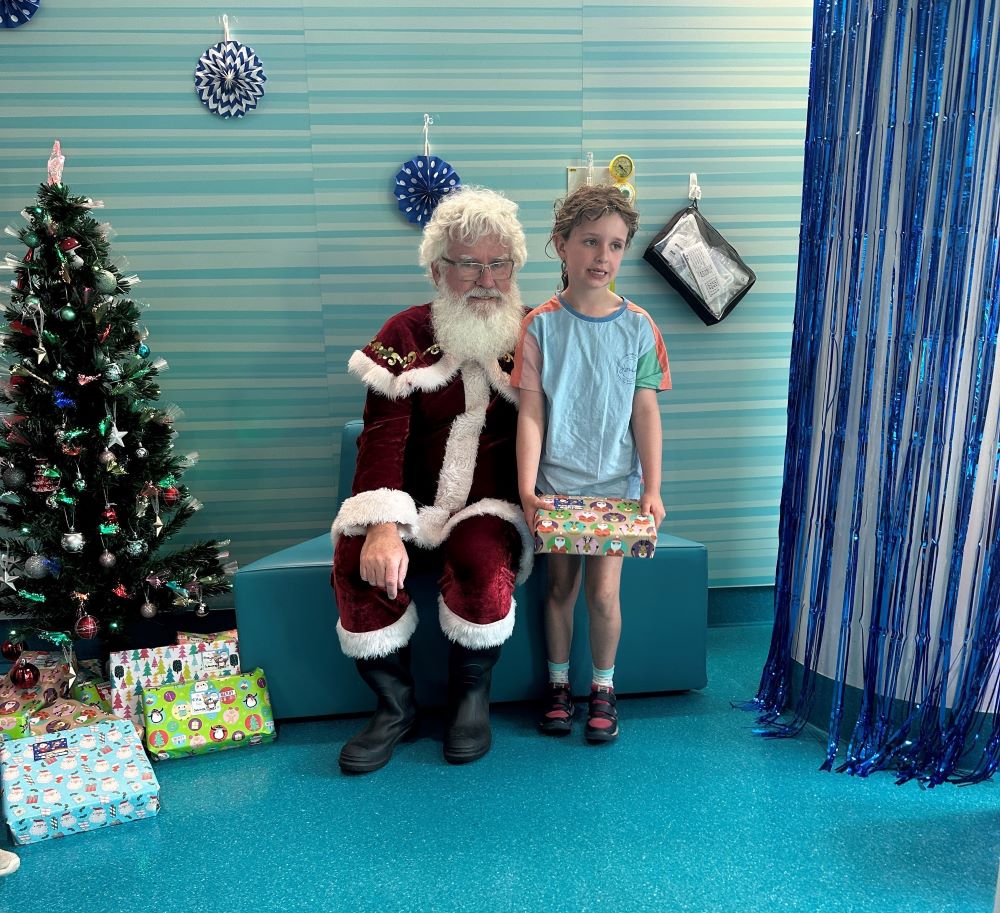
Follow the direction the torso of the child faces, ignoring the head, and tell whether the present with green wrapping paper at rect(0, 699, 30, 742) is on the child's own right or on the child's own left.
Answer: on the child's own right

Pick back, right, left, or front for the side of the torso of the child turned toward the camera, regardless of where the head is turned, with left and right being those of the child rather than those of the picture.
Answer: front

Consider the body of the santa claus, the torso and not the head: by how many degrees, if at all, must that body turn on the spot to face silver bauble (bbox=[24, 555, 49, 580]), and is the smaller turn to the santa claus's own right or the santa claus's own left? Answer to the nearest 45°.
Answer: approximately 90° to the santa claus's own right

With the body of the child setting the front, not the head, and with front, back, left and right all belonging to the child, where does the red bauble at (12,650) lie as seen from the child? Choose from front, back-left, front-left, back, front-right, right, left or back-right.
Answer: right

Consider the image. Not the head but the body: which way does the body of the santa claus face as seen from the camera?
toward the camera

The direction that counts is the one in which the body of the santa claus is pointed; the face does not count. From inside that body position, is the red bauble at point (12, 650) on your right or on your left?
on your right

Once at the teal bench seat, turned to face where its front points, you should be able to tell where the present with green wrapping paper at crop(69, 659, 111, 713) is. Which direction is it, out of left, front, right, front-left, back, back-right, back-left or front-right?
right

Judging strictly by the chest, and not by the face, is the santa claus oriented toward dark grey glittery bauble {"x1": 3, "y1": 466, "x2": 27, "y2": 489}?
no

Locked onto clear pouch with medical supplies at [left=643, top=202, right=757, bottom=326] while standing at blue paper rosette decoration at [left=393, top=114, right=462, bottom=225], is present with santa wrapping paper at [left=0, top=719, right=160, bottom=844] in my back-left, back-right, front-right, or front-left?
back-right

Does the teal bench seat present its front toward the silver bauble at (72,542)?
no

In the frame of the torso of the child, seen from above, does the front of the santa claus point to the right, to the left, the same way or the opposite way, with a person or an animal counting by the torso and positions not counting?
the same way

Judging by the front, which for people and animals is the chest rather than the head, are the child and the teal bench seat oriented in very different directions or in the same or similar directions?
same or similar directions

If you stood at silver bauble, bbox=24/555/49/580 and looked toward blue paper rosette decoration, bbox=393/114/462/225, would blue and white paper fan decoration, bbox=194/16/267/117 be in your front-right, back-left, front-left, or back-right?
front-left
